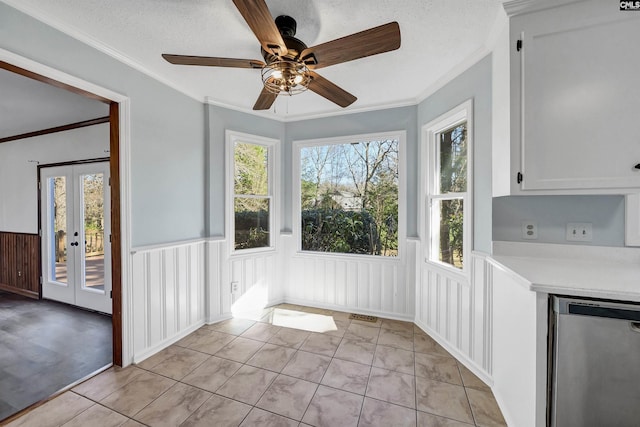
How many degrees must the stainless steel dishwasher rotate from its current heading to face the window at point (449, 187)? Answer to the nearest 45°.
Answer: approximately 135° to its right

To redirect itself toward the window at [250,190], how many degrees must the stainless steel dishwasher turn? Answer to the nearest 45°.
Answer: approximately 90° to its right

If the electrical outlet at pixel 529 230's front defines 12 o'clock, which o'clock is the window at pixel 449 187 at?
The window is roughly at 4 o'clock from the electrical outlet.

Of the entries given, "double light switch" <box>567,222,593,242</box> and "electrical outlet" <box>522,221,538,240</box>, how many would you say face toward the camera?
2

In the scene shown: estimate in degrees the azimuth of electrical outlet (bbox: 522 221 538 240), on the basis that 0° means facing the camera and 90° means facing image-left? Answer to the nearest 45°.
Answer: approximately 0°

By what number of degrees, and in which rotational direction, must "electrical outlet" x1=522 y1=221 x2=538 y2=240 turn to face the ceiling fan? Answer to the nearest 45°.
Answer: approximately 45° to its right

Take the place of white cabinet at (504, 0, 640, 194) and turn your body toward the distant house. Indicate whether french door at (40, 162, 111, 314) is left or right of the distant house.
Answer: left

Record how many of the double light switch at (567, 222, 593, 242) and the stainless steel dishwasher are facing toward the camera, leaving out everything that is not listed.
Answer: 2

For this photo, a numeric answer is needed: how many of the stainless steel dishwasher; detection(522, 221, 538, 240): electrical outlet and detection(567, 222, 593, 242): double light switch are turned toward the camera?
3
